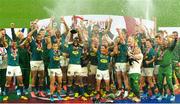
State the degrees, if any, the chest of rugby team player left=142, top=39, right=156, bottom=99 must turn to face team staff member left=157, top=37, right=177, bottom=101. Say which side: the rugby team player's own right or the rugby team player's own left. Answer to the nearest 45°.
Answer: approximately 135° to the rugby team player's own left

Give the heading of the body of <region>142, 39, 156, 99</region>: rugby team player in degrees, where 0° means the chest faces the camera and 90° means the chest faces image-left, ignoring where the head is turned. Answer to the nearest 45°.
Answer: approximately 45°
